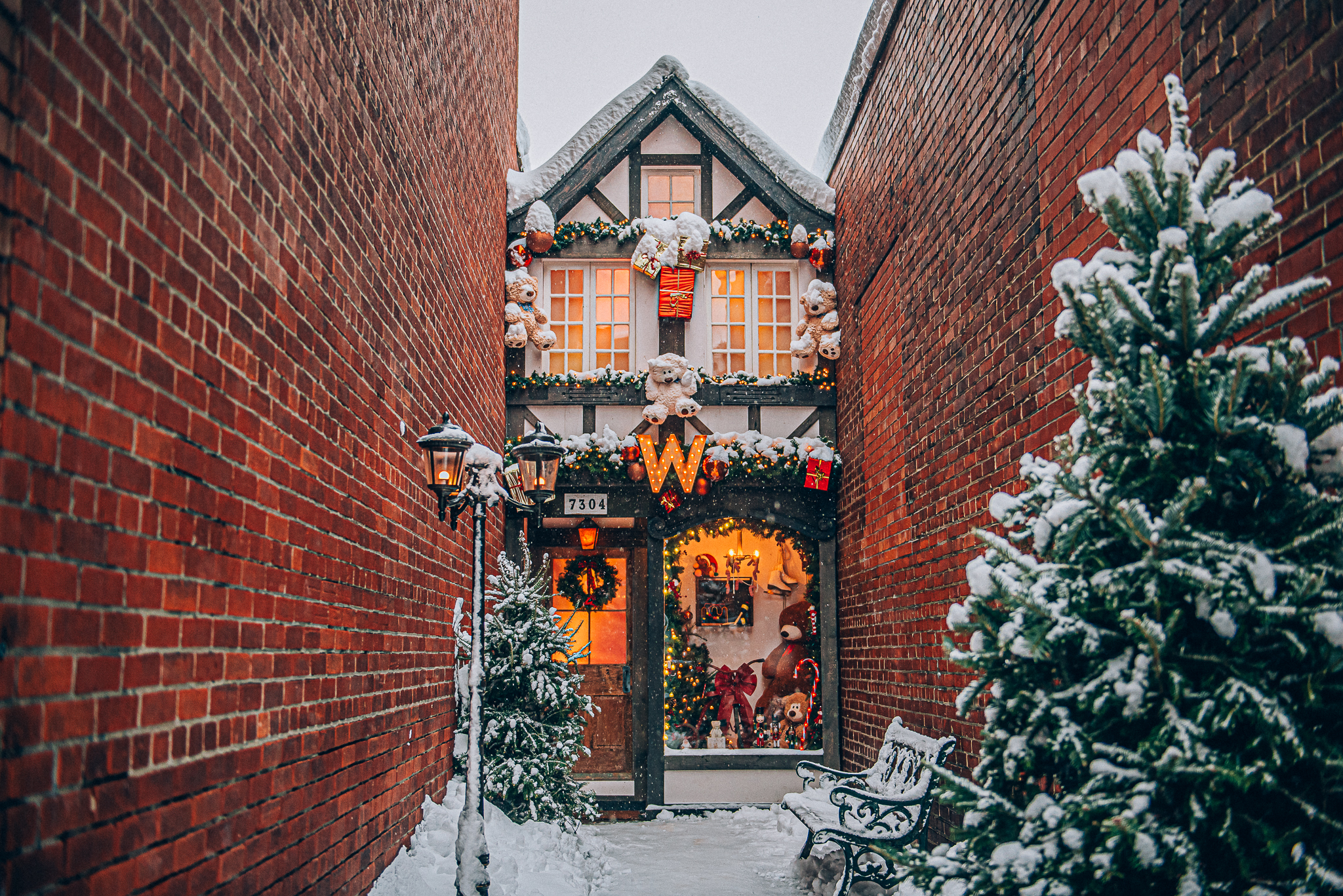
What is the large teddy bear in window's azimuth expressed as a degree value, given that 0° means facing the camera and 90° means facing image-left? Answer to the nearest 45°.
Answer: approximately 45°

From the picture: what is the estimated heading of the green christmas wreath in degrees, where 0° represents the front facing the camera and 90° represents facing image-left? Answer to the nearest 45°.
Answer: approximately 0°

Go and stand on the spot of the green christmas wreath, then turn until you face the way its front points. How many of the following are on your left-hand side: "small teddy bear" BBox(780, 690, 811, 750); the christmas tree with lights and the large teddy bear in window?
3

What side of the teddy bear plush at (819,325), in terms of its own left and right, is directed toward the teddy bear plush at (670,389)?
right
